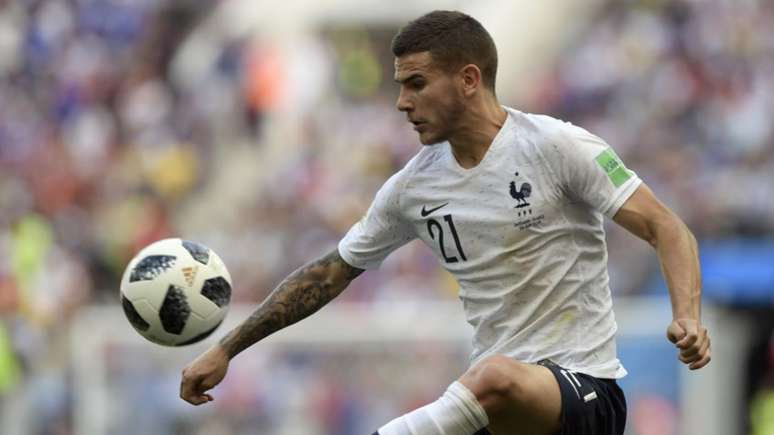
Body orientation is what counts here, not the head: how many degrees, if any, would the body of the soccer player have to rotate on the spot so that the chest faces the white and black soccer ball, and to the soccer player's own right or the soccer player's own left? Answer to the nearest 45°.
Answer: approximately 45° to the soccer player's own right

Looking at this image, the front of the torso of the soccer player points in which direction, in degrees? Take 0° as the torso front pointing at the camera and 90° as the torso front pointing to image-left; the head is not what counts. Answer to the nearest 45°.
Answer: approximately 45°
